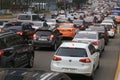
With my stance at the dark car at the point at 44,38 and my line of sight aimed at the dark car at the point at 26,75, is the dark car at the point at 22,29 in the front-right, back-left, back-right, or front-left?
back-right

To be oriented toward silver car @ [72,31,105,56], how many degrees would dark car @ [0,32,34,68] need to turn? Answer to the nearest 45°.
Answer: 0° — it already faces it

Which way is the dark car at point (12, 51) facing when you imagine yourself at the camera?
facing away from the viewer and to the right of the viewer

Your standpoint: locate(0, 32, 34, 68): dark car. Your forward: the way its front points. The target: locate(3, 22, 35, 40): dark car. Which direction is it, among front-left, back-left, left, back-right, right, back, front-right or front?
front-left

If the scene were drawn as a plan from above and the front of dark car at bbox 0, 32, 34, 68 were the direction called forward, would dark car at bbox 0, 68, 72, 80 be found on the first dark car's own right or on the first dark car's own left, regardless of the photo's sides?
on the first dark car's own right

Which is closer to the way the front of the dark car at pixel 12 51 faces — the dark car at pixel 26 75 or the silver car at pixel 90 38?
the silver car
